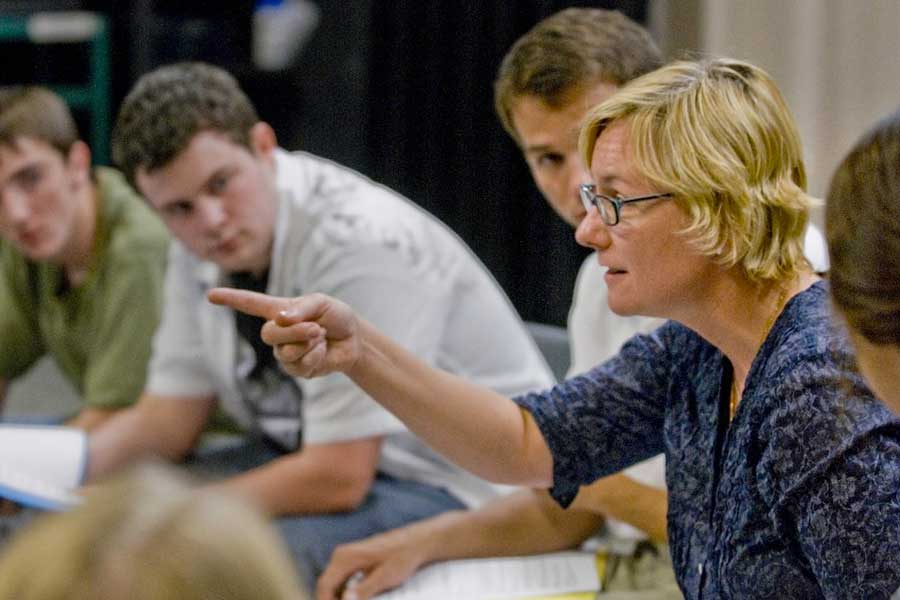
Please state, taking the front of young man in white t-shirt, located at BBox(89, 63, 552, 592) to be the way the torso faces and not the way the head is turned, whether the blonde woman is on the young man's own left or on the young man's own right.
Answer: on the young man's own left

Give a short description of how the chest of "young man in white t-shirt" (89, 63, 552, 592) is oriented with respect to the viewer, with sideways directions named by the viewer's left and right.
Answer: facing the viewer and to the left of the viewer

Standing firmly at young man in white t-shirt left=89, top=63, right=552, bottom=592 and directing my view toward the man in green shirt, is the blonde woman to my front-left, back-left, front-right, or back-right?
back-left

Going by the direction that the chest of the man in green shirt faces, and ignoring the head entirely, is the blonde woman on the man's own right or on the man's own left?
on the man's own left

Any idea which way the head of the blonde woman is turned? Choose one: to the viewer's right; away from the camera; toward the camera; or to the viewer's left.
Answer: to the viewer's left

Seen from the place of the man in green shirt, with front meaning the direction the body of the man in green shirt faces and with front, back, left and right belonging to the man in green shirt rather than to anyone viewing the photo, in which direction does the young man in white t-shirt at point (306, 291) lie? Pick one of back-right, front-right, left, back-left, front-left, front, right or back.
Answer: left

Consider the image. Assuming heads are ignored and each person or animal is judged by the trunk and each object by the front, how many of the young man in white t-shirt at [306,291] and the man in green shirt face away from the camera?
0

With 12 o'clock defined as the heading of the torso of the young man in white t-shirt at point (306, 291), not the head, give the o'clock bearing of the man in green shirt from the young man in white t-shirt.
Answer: The man in green shirt is roughly at 3 o'clock from the young man in white t-shirt.

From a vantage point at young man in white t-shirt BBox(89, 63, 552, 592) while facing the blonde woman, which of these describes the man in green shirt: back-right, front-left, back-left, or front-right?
back-right
